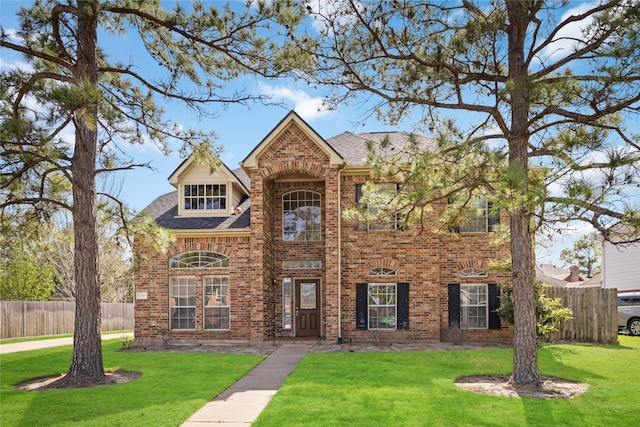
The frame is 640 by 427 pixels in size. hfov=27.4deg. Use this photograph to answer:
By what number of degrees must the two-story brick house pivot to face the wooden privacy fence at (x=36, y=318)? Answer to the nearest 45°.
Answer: approximately 135° to its right

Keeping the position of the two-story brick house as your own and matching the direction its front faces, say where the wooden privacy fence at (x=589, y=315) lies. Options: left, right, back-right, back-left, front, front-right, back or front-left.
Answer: left

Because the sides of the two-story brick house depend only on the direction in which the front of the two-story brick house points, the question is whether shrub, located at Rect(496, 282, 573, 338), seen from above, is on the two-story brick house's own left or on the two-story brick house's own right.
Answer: on the two-story brick house's own left

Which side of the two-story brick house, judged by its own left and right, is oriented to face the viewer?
front
